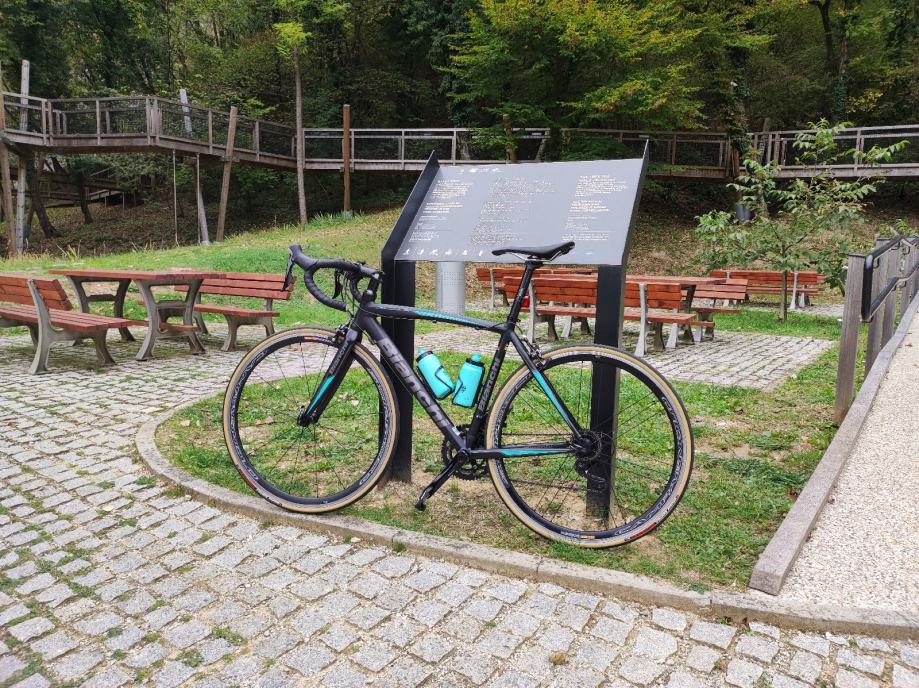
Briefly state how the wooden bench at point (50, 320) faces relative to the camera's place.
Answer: facing away from the viewer and to the right of the viewer

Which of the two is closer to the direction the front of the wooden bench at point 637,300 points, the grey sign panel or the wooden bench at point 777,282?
the wooden bench

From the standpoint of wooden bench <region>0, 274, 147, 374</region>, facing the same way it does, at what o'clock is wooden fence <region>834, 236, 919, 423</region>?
The wooden fence is roughly at 3 o'clock from the wooden bench.

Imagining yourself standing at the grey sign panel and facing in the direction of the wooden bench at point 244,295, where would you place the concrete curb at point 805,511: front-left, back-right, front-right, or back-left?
back-right

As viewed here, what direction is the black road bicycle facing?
to the viewer's left

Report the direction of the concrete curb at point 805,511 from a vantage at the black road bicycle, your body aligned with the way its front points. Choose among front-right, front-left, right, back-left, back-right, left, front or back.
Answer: back

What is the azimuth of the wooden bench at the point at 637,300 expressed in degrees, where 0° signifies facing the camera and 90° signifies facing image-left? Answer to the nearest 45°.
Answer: approximately 225°

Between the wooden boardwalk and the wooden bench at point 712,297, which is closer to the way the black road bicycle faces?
the wooden boardwalk

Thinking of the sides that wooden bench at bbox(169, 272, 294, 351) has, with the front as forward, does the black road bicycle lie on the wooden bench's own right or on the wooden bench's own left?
on the wooden bench's own left

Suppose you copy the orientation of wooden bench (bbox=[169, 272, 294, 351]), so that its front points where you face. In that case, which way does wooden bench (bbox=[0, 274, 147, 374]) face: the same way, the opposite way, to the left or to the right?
the opposite way
